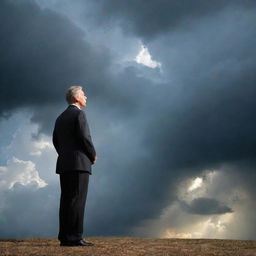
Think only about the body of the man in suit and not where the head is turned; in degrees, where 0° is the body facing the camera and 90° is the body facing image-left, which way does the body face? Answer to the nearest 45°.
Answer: approximately 225°

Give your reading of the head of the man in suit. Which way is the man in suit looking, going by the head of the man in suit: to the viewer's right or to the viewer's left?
to the viewer's right
